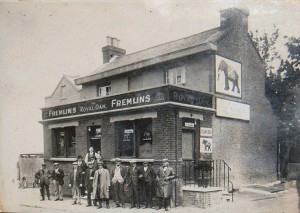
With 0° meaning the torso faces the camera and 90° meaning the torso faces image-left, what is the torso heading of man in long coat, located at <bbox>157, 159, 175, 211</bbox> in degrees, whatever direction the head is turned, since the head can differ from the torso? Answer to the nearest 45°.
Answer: approximately 0°

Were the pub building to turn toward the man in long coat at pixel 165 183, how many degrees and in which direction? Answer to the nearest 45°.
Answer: approximately 45° to its left

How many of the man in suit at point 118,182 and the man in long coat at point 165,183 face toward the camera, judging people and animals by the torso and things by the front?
2

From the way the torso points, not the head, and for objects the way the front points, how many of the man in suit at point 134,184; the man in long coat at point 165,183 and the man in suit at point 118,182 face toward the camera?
3

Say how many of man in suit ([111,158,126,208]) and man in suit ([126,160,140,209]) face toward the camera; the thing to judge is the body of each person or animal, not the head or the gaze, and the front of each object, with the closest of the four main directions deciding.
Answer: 2
